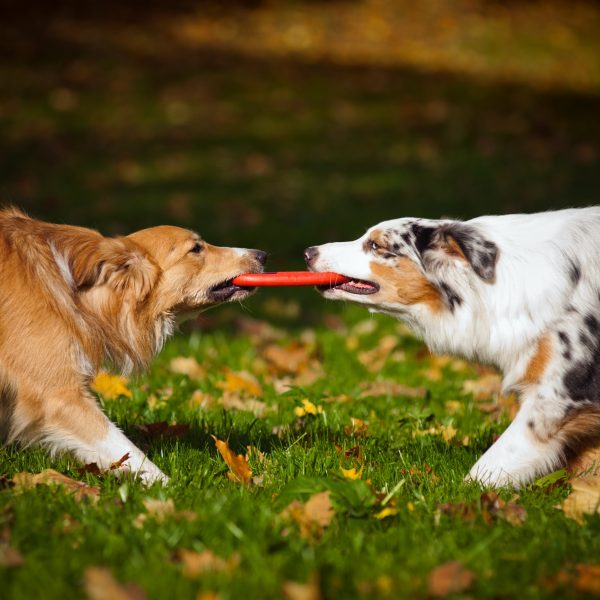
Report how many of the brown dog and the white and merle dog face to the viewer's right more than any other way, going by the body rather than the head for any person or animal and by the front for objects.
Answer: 1

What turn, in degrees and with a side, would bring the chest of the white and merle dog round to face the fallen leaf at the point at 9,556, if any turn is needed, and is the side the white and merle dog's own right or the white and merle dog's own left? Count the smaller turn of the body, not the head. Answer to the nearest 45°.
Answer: approximately 45° to the white and merle dog's own left

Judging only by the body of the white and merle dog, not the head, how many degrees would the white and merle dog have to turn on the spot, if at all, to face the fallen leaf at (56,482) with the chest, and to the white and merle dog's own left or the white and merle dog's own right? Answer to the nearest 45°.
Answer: approximately 45° to the white and merle dog's own left

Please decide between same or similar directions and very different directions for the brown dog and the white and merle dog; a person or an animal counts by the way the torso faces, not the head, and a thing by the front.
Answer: very different directions

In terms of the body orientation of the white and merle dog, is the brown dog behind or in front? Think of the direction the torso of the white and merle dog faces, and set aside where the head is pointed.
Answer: in front

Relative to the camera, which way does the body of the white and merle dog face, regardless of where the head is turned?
to the viewer's left

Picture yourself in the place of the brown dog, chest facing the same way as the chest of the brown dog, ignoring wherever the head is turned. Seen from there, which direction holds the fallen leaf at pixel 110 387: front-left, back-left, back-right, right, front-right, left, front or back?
left

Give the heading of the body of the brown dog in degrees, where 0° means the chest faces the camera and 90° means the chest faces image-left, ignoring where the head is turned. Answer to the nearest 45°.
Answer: approximately 270°
